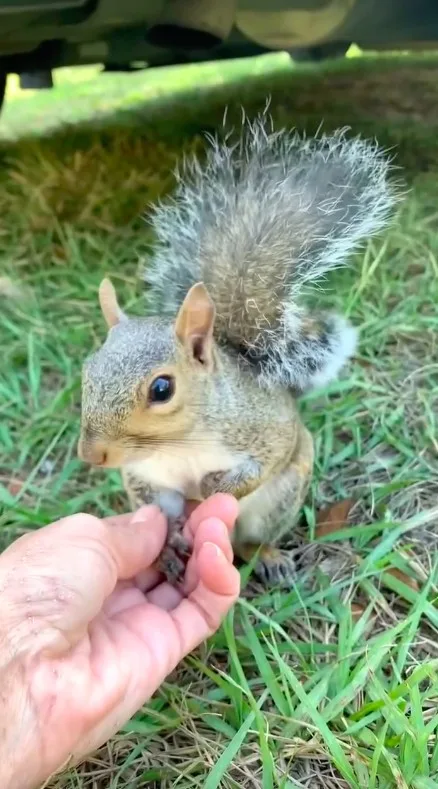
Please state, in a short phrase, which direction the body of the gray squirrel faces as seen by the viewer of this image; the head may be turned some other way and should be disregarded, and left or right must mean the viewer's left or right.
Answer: facing the viewer and to the left of the viewer

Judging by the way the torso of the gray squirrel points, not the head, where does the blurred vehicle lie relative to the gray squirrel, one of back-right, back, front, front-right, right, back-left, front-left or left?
back-right
